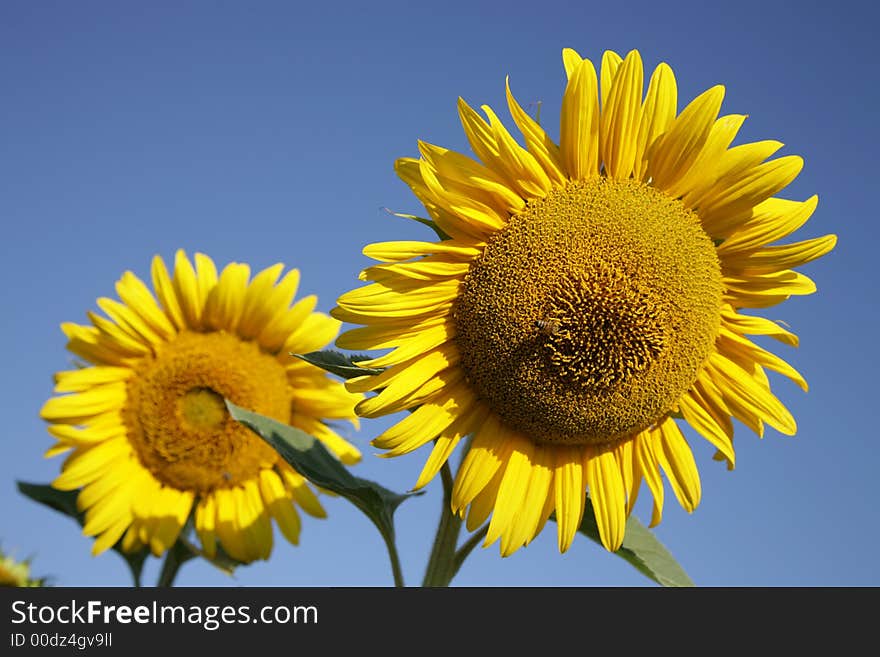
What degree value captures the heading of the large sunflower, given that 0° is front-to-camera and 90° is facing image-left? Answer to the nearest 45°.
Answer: approximately 0°

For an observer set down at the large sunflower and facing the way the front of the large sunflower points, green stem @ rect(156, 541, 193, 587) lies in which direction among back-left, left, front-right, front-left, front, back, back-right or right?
back-right

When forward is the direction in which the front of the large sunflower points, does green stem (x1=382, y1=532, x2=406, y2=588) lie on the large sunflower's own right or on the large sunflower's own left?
on the large sunflower's own right

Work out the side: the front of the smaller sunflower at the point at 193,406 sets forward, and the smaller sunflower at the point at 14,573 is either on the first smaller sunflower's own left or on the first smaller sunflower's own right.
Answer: on the first smaller sunflower's own right

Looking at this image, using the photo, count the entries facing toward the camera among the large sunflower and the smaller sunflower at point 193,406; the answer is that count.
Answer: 2
